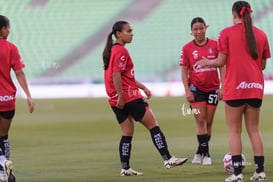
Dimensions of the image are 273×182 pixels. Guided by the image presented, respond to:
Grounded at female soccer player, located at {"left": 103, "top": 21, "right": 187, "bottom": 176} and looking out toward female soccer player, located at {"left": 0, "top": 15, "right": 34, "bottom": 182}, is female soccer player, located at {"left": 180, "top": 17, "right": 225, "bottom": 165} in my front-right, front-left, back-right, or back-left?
back-right

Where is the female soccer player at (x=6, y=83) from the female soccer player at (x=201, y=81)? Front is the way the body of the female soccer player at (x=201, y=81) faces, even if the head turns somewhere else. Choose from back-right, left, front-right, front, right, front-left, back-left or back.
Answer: front-right

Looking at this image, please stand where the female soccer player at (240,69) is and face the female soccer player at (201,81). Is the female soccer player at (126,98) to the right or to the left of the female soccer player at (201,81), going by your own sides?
left

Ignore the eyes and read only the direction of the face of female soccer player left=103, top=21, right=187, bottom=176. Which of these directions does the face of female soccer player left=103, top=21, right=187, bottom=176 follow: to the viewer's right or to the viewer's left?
to the viewer's right

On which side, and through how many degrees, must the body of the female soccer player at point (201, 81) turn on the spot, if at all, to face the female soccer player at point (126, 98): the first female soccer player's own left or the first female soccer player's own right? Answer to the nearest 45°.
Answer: approximately 45° to the first female soccer player's own right

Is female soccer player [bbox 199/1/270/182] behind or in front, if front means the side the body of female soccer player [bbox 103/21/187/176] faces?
in front

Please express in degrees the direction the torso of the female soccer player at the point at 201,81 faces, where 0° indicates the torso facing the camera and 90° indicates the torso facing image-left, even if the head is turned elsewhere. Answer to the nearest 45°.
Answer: approximately 0°

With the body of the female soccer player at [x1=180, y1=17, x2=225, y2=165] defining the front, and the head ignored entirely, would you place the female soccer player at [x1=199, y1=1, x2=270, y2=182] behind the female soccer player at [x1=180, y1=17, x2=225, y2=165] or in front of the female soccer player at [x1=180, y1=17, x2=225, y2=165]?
in front

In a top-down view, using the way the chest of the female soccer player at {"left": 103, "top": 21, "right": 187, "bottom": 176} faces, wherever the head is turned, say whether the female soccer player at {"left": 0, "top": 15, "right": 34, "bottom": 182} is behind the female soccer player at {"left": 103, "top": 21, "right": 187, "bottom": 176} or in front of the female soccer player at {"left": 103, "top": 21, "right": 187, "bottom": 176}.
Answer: behind
